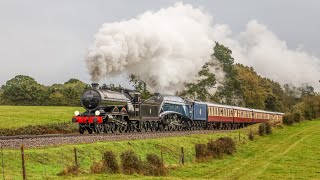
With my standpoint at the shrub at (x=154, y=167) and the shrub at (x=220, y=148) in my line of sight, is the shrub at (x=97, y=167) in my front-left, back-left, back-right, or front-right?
back-left

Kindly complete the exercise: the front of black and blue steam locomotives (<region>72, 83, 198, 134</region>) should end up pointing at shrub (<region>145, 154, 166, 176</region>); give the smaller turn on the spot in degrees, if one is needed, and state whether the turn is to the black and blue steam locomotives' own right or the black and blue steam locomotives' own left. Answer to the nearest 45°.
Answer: approximately 45° to the black and blue steam locomotives' own left

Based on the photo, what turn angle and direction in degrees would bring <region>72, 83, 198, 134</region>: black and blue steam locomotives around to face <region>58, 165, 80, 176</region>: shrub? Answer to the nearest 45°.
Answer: approximately 45° to its left

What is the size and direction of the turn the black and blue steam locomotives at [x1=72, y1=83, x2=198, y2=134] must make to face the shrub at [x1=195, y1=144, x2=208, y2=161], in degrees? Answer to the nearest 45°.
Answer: approximately 90° to its left

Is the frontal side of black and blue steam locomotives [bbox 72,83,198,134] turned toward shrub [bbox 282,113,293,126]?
no

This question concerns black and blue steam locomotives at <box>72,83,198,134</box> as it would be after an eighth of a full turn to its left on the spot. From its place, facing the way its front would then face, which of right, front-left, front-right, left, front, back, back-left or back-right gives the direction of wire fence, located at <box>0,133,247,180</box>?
front

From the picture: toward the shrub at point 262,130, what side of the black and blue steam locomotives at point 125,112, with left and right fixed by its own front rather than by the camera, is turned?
back

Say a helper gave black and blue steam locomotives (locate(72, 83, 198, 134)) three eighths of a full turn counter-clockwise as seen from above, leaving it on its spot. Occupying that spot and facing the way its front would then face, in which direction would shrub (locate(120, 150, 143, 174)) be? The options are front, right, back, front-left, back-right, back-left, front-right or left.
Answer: right

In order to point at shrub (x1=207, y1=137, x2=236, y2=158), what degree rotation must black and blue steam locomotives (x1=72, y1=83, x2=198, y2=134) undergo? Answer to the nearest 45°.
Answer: approximately 90° to its left

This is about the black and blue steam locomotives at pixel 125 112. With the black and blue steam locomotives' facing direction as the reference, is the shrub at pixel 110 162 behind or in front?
in front

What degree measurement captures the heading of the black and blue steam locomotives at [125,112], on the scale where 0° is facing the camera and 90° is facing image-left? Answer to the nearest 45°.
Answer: approximately 45°

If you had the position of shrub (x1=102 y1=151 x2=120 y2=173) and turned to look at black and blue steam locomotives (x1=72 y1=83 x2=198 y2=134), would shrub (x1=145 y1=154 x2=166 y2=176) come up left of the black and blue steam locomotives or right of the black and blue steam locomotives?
right

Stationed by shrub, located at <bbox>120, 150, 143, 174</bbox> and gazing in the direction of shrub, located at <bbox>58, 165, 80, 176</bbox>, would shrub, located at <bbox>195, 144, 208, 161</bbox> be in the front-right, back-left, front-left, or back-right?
back-right

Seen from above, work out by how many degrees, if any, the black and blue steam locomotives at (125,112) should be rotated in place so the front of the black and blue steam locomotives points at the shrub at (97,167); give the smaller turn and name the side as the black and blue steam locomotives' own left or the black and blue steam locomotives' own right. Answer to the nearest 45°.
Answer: approximately 45° to the black and blue steam locomotives' own left

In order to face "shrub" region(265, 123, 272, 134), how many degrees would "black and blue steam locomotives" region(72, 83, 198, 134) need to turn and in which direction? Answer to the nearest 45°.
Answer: approximately 180°

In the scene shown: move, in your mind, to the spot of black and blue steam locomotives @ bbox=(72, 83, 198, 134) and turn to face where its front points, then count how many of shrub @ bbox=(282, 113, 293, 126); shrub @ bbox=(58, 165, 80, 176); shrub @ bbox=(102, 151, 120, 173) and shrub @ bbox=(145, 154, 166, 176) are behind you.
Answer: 1
